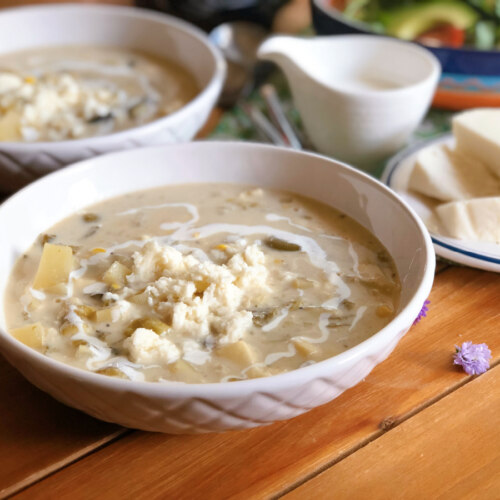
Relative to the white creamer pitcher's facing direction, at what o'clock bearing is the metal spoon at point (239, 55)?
The metal spoon is roughly at 2 o'clock from the white creamer pitcher.

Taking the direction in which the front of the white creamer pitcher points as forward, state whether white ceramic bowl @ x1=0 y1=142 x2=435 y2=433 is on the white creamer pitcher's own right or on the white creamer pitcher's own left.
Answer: on the white creamer pitcher's own left

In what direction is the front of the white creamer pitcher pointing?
to the viewer's left

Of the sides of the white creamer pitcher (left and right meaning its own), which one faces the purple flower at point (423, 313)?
left

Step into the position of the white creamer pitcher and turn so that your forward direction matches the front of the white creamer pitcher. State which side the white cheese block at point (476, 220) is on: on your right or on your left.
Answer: on your left

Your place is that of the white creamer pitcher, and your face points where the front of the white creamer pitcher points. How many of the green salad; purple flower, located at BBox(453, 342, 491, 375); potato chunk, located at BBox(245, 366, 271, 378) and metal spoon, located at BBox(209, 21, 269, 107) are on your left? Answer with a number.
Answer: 2

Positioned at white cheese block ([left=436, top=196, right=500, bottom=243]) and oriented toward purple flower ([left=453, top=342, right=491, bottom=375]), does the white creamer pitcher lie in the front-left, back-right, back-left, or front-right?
back-right

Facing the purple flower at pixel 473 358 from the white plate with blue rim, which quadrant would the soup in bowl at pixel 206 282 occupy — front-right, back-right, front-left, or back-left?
front-right

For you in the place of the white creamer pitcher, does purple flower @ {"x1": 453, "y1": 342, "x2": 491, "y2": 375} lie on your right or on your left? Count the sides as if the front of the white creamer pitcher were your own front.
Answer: on your left

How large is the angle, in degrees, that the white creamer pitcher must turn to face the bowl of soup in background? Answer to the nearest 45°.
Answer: approximately 45° to its right

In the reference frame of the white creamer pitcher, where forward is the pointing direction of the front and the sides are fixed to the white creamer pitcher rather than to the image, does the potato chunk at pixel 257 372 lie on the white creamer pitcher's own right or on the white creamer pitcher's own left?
on the white creamer pitcher's own left

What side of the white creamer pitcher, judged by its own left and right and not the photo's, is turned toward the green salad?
right
